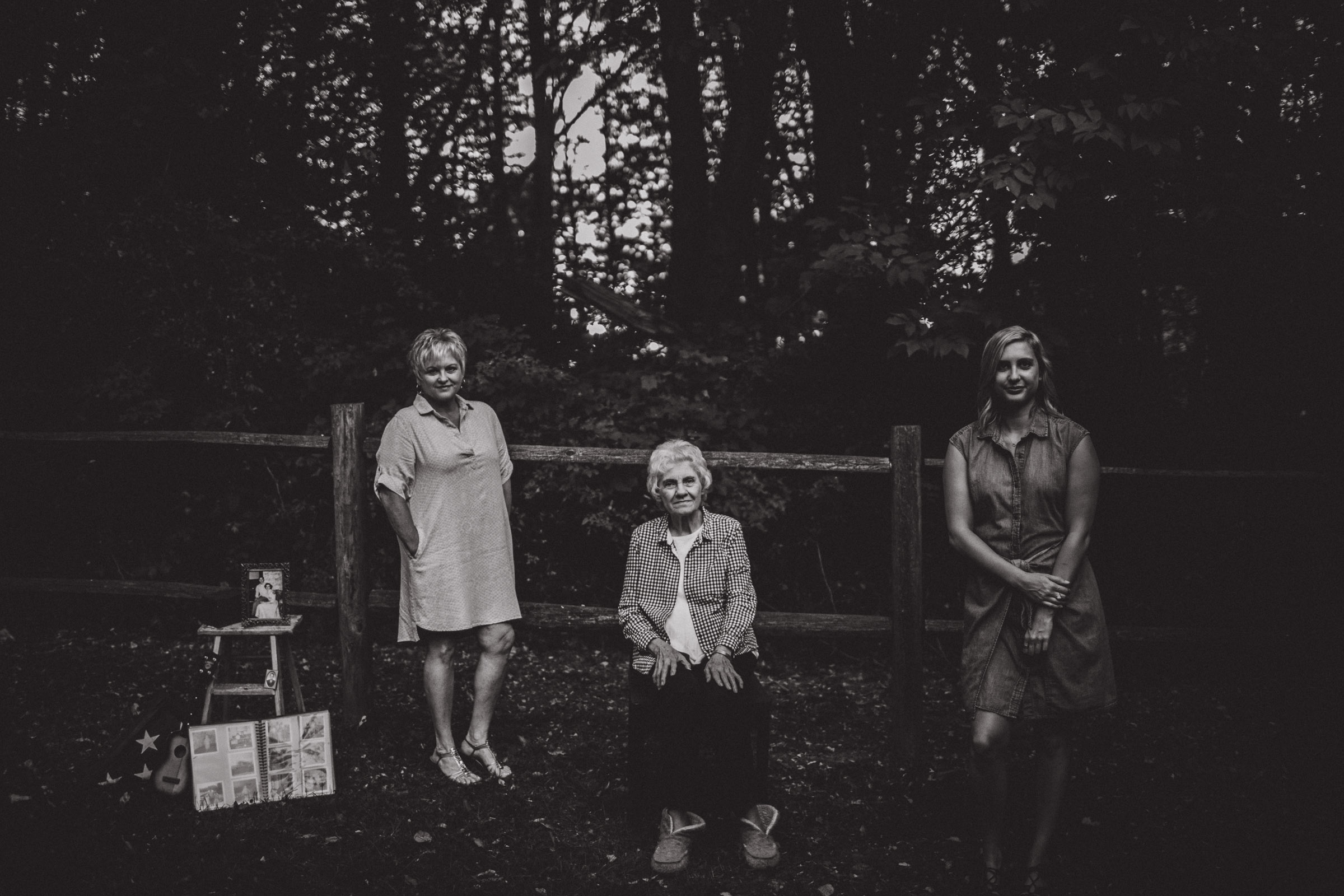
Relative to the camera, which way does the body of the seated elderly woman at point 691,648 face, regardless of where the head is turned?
toward the camera

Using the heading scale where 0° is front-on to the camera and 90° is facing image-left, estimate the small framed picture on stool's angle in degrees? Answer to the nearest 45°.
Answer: approximately 0°

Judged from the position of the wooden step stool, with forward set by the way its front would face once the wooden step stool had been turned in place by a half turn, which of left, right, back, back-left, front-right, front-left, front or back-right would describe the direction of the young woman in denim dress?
back-right

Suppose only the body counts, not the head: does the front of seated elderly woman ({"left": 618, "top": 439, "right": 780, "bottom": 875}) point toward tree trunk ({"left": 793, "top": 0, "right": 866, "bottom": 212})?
no

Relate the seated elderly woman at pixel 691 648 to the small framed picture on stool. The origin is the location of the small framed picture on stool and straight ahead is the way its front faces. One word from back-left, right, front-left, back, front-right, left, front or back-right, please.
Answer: front-left

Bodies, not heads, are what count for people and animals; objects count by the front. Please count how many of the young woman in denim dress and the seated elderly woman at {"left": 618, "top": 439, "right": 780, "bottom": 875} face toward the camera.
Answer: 2

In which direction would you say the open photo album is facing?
toward the camera

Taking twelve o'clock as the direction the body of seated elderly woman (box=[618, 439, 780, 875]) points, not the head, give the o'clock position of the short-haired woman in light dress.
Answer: The short-haired woman in light dress is roughly at 4 o'clock from the seated elderly woman.

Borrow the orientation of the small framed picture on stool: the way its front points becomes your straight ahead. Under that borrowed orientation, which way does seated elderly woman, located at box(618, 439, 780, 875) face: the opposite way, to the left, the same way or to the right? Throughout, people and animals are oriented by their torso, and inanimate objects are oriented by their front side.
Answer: the same way

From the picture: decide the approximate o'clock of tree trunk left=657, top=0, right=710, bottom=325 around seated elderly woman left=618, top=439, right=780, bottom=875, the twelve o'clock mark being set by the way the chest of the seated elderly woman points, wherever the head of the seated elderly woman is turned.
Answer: The tree trunk is roughly at 6 o'clock from the seated elderly woman.
